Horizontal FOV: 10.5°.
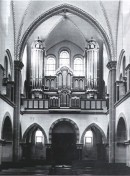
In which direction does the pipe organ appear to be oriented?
toward the camera

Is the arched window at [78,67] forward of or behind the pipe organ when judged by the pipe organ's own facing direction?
behind

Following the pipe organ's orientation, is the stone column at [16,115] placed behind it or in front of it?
in front

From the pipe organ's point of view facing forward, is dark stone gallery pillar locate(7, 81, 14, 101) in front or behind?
in front

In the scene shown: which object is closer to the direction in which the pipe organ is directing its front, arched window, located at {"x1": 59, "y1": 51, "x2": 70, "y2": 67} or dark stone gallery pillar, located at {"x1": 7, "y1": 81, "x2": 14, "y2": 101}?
the dark stone gallery pillar

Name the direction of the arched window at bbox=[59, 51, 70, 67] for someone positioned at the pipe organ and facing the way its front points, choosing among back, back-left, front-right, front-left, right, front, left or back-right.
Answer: back
